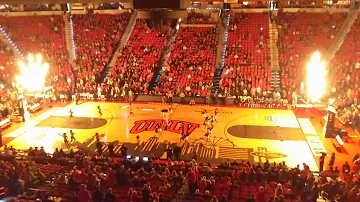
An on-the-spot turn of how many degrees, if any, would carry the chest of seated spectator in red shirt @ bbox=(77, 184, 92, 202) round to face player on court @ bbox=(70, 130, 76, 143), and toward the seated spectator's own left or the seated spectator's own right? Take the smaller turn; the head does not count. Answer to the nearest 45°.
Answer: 0° — they already face them

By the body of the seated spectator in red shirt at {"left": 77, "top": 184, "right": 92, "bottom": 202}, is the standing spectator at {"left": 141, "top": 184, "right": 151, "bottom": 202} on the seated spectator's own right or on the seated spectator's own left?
on the seated spectator's own right

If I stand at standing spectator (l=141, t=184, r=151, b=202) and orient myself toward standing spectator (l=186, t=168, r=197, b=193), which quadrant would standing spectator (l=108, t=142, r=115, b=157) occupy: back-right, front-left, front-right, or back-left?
front-left

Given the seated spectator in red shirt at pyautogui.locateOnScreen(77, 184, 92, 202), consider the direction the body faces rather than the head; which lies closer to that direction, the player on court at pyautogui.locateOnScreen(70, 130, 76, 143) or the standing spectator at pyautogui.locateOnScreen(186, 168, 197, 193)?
the player on court

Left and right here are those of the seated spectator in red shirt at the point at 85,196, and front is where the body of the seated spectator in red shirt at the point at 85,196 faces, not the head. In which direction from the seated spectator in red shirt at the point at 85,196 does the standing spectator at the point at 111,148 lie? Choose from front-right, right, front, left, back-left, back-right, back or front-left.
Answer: front

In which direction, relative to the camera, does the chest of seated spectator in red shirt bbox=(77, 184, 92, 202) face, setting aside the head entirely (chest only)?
away from the camera

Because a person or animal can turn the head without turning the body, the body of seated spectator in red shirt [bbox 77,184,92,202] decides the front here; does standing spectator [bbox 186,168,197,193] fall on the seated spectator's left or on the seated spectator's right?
on the seated spectator's right

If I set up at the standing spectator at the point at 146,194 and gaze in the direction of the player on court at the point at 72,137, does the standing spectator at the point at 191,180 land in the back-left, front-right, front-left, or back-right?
front-right
